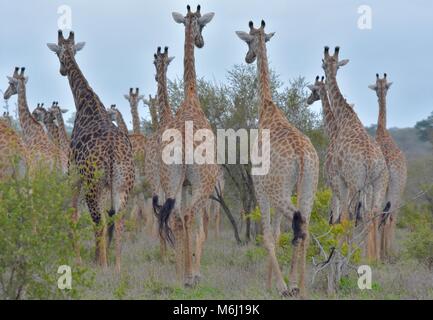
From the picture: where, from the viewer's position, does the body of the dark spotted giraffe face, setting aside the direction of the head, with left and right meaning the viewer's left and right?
facing away from the viewer and to the left of the viewer

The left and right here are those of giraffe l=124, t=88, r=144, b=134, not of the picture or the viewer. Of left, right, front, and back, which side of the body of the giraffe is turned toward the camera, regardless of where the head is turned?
back

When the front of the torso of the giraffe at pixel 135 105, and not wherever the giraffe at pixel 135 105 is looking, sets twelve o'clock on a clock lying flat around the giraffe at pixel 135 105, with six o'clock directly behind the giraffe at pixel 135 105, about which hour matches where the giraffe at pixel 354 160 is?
the giraffe at pixel 354 160 is roughly at 5 o'clock from the giraffe at pixel 135 105.

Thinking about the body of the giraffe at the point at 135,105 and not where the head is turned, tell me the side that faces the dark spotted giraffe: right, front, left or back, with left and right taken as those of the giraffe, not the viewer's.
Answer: back

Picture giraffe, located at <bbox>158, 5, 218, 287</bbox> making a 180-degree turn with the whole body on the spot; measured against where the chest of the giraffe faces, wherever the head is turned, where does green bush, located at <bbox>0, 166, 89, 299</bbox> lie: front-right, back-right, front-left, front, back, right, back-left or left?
front-right

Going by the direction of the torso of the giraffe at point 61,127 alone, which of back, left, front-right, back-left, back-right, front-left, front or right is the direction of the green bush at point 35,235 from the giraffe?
back-left

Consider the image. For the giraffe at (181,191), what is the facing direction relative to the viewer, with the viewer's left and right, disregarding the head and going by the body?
facing away from the viewer

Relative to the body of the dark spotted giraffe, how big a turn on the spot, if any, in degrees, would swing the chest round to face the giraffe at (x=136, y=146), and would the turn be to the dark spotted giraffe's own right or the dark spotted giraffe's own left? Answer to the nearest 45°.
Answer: approximately 45° to the dark spotted giraffe's own right

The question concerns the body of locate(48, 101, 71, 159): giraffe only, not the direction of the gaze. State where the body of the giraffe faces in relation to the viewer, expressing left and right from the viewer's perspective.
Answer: facing away from the viewer and to the left of the viewer

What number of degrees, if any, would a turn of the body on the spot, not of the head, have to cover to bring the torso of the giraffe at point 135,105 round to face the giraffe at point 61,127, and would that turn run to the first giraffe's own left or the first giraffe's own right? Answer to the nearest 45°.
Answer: approximately 135° to the first giraffe's own left

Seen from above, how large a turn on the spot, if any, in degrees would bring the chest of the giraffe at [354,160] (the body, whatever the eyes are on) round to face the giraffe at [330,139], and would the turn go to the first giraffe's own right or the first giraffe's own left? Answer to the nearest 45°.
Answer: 0° — it already faces it
